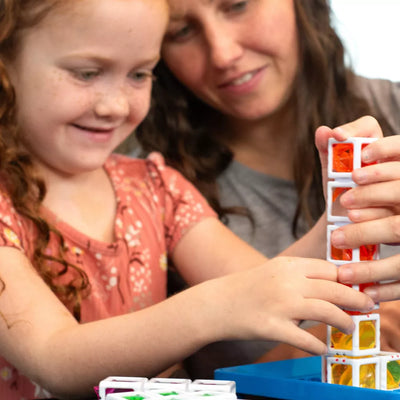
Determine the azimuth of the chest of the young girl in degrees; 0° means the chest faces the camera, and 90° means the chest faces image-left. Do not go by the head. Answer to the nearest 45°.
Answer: approximately 315°

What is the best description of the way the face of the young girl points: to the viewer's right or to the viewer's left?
to the viewer's right
